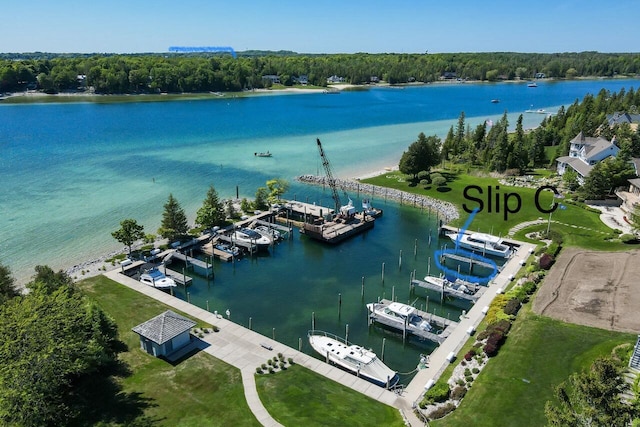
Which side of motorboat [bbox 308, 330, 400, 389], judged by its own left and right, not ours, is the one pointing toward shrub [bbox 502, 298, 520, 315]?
right

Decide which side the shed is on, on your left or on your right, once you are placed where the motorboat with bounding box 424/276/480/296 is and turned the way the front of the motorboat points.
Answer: on your left

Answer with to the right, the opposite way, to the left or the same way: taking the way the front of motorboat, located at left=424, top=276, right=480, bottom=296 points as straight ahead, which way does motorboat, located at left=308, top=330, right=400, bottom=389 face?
the same way

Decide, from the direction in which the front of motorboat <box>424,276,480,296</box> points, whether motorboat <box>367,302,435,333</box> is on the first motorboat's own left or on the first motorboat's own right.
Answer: on the first motorboat's own left

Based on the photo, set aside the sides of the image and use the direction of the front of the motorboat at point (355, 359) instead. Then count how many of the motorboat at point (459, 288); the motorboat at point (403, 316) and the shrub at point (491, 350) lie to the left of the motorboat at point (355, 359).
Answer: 0

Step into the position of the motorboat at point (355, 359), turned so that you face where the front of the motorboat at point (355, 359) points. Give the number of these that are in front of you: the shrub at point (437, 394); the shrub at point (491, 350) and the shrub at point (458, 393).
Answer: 0

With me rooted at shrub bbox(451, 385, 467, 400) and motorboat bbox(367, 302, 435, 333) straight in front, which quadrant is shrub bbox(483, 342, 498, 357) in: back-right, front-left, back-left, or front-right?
front-right

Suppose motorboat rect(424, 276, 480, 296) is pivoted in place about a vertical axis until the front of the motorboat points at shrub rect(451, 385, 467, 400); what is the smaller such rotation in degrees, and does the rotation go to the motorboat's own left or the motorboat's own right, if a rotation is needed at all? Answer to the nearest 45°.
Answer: approximately 135° to the motorboat's own left

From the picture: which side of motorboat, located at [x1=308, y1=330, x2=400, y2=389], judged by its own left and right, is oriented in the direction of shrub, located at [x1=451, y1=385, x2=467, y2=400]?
back

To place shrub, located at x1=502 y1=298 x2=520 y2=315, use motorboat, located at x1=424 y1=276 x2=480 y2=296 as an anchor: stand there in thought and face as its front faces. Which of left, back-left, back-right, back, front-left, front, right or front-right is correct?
back

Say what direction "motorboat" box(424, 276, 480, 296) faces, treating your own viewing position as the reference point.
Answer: facing away from the viewer and to the left of the viewer

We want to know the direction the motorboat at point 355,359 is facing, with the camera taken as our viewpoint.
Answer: facing away from the viewer and to the left of the viewer

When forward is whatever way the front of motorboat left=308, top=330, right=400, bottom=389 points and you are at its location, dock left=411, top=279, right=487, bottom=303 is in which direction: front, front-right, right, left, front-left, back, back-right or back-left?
right

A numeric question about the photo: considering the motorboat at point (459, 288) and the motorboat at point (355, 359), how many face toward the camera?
0

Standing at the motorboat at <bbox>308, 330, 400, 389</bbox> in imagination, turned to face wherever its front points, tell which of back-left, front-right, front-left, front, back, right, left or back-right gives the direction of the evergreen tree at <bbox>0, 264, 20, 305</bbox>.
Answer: front-left

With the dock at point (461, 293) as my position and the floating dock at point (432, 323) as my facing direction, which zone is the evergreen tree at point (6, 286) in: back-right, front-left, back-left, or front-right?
front-right
